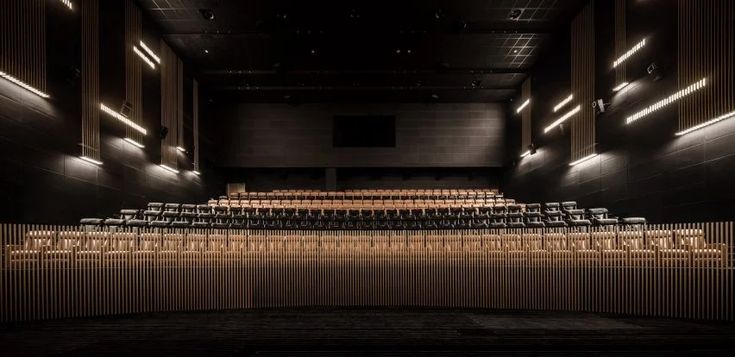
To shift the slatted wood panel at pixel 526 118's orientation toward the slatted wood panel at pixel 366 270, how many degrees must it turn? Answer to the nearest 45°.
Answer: approximately 90° to its left

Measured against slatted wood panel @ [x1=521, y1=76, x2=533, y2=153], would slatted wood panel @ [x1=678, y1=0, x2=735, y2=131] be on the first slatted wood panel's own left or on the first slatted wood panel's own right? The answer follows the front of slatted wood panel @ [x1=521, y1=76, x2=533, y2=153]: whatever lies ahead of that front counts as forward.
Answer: on the first slatted wood panel's own left

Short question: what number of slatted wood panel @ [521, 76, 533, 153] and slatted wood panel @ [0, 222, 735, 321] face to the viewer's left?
1

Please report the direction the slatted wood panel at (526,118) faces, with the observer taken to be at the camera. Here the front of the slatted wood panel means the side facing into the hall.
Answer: facing to the left of the viewer

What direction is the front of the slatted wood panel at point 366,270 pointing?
toward the camera

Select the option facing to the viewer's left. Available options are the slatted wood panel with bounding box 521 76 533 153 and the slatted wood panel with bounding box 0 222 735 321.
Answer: the slatted wood panel with bounding box 521 76 533 153

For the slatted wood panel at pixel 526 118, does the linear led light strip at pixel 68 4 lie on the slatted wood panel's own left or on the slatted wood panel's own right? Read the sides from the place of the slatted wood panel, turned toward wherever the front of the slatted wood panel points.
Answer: on the slatted wood panel's own left

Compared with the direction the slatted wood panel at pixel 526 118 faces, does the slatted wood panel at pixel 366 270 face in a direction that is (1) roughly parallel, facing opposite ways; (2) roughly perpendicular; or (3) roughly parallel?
roughly perpendicular

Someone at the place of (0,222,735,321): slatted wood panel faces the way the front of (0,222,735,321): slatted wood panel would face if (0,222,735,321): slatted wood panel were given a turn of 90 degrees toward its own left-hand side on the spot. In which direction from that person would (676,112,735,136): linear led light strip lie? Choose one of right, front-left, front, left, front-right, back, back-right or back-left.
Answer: front

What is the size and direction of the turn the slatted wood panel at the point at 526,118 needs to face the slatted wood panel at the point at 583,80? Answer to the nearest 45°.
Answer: approximately 90° to its left

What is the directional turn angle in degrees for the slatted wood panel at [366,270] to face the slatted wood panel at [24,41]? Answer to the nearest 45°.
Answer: approximately 90° to its right
